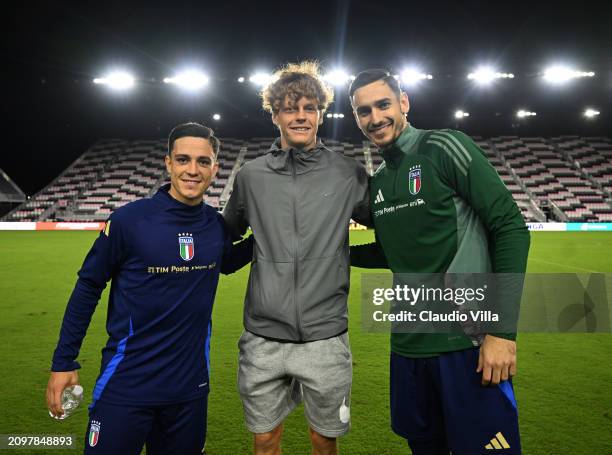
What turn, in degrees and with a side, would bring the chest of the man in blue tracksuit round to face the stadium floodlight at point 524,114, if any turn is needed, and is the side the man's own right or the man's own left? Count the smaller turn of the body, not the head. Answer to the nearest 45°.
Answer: approximately 90° to the man's own left

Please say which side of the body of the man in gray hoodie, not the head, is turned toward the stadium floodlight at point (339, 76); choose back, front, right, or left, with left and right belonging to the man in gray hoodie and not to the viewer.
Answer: back

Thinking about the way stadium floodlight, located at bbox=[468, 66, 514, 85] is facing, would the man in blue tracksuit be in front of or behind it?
in front

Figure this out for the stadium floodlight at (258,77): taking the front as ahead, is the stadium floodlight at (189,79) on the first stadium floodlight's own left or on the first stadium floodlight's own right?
on the first stadium floodlight's own right

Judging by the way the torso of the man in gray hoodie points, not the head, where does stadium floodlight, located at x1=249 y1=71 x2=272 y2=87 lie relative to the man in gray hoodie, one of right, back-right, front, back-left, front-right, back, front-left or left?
back

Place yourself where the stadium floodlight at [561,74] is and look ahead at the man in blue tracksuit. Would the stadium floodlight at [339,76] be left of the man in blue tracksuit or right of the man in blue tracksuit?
right

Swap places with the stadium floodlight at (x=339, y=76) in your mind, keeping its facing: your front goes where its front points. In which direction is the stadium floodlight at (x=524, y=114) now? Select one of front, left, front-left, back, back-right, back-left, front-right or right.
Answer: back-left

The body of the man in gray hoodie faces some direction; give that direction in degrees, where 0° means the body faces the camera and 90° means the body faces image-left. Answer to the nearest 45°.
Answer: approximately 0°

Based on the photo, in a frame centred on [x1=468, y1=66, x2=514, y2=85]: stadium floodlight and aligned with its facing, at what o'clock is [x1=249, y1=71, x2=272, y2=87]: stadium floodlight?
[x1=249, y1=71, x2=272, y2=87]: stadium floodlight is roughly at 2 o'clock from [x1=468, y1=66, x2=514, y2=85]: stadium floodlight.

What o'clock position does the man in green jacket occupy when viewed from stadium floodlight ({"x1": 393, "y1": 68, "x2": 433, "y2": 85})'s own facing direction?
The man in green jacket is roughly at 12 o'clock from the stadium floodlight.

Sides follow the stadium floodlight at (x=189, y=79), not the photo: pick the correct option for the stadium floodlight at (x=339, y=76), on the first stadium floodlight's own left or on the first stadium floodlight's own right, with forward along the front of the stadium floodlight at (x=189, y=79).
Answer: on the first stadium floodlight's own left
